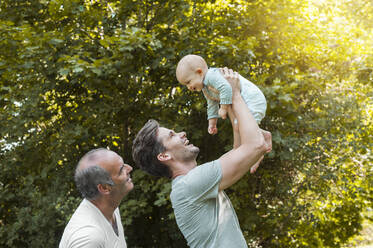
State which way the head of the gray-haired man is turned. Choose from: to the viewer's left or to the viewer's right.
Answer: to the viewer's right

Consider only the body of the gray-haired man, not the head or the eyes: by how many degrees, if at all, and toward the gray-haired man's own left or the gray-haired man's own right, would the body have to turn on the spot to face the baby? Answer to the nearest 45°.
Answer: approximately 45° to the gray-haired man's own left

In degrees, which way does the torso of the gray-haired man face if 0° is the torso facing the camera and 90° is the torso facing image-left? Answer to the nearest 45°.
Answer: approximately 270°
